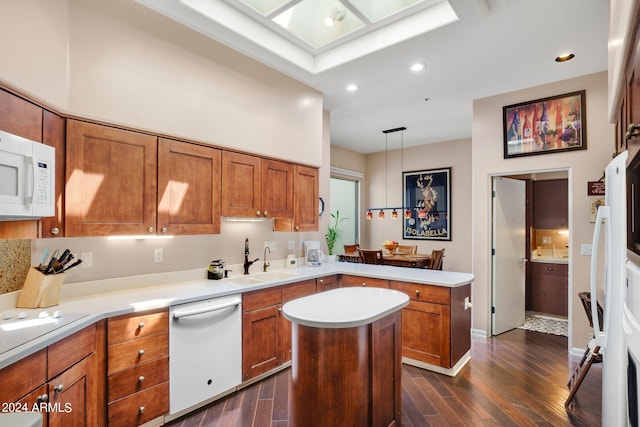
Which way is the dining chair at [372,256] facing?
away from the camera

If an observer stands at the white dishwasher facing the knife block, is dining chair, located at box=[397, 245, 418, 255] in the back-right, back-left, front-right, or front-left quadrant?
back-right

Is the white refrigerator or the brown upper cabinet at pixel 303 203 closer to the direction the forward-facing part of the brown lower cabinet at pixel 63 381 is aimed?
the white refrigerator

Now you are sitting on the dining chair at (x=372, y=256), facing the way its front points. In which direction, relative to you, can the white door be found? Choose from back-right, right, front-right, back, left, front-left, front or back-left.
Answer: right

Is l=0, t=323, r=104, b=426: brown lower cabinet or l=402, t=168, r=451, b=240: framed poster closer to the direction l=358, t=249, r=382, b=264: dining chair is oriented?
the framed poster

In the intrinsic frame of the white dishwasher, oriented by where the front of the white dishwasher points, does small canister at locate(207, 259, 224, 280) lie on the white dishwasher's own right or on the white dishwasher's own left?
on the white dishwasher's own left

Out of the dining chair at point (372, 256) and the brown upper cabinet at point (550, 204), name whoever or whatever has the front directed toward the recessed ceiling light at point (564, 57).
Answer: the brown upper cabinet

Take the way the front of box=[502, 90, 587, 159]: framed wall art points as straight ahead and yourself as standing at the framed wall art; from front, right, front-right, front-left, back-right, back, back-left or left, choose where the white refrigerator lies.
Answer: front-left

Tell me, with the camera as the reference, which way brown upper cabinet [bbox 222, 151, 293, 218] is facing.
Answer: facing the viewer and to the right of the viewer

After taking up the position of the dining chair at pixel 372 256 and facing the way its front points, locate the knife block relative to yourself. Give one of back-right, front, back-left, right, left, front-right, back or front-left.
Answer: back-left

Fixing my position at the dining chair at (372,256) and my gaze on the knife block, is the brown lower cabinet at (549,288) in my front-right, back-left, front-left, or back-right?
back-left

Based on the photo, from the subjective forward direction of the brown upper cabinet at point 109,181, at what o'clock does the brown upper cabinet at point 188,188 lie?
the brown upper cabinet at point 188,188 is roughly at 10 o'clock from the brown upper cabinet at point 109,181.

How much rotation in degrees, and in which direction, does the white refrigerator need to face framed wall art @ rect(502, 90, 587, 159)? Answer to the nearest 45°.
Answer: approximately 90° to its right
